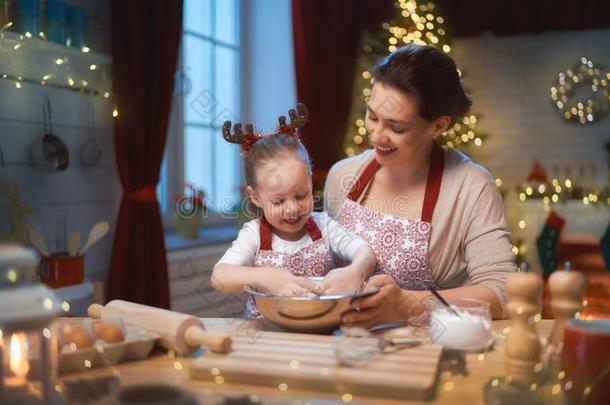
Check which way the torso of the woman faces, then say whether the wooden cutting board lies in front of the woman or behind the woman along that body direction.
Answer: in front

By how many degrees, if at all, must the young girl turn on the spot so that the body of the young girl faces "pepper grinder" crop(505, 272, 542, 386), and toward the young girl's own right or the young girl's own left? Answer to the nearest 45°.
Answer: approximately 45° to the young girl's own left

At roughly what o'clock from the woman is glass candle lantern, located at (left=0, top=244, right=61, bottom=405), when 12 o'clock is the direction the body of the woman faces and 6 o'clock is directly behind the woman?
The glass candle lantern is roughly at 11 o'clock from the woman.

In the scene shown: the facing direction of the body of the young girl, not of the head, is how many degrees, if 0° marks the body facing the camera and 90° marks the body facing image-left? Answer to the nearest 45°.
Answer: approximately 0°

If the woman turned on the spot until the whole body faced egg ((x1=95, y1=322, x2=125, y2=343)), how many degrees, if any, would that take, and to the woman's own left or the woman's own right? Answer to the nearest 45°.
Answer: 0° — they already face it

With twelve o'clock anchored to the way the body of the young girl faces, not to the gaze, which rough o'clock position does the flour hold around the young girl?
The flour is roughly at 11 o'clock from the young girl.

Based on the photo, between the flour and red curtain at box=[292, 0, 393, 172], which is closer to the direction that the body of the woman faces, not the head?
the flour

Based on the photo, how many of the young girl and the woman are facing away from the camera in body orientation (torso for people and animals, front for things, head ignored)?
0

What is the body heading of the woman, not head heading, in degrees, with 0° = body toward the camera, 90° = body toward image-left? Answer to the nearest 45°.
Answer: approximately 45°

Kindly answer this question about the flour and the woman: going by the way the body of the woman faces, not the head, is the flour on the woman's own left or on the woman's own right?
on the woman's own left

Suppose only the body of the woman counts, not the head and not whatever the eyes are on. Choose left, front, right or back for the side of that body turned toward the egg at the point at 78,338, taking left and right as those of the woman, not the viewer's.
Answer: front

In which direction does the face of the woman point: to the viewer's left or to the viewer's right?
to the viewer's left
